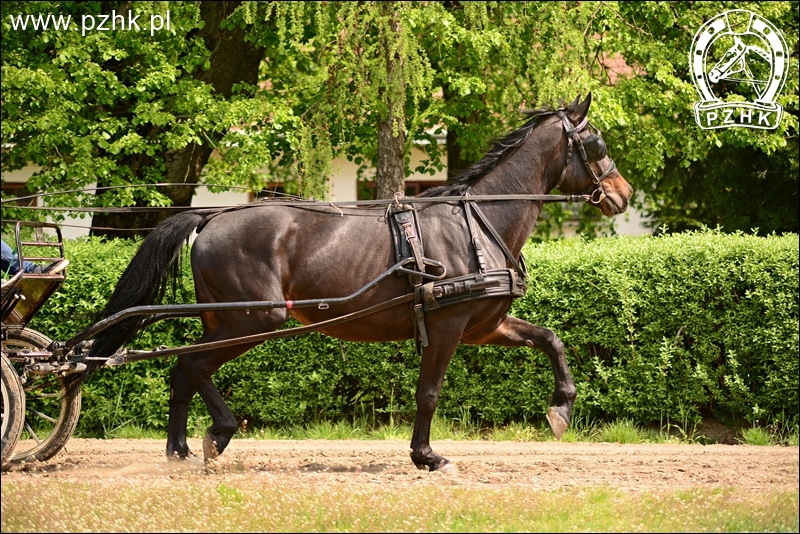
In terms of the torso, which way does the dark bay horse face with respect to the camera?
to the viewer's right
